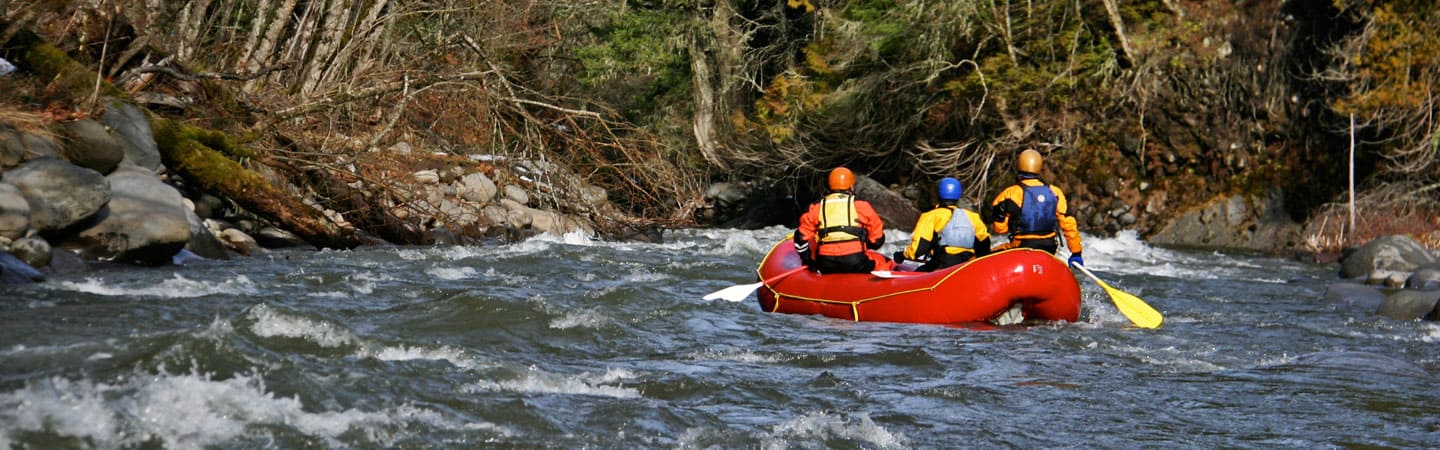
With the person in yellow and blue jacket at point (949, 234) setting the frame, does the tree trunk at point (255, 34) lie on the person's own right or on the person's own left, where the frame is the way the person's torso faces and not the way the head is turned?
on the person's own left

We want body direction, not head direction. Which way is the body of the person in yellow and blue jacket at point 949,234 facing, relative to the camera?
away from the camera

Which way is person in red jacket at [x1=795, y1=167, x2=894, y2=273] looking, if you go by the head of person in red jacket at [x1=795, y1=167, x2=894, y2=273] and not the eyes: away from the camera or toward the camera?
away from the camera

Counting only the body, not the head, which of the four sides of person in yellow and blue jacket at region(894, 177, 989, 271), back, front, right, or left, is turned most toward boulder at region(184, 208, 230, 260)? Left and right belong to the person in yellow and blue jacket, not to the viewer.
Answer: left

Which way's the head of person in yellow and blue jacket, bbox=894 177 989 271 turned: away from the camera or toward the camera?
away from the camera

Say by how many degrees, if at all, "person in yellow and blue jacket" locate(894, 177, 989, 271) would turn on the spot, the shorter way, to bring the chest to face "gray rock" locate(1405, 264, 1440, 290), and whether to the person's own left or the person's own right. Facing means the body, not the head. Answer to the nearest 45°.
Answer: approximately 45° to the person's own right

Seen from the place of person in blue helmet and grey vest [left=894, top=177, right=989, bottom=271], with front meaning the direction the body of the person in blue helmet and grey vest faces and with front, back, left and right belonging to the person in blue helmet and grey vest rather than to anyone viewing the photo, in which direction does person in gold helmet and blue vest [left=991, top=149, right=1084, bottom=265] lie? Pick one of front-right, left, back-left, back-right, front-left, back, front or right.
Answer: right

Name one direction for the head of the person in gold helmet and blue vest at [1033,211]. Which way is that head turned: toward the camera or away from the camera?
away from the camera

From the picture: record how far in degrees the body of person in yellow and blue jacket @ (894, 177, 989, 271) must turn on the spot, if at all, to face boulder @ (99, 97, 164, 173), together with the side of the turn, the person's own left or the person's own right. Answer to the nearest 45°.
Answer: approximately 90° to the person's own left

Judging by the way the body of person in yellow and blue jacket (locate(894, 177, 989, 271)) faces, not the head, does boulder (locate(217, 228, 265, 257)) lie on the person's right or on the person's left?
on the person's left

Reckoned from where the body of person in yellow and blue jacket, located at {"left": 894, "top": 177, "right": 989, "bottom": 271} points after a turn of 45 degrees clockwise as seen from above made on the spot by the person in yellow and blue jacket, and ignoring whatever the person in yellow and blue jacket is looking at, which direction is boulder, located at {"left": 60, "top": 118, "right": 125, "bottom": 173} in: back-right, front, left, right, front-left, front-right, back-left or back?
back-left
